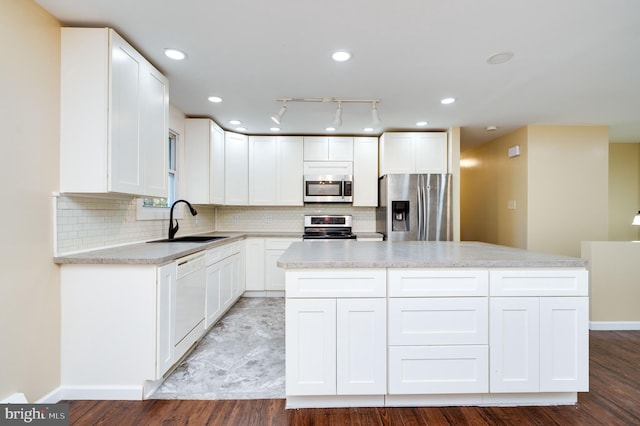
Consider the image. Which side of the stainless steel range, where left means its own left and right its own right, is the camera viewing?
front

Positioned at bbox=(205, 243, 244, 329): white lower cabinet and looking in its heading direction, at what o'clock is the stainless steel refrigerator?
The stainless steel refrigerator is roughly at 12 o'clock from the white lower cabinet.

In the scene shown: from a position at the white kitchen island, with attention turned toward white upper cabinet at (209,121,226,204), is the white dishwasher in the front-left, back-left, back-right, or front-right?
front-left

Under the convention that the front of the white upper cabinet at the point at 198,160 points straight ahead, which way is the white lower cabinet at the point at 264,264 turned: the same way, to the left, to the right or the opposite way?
to the right

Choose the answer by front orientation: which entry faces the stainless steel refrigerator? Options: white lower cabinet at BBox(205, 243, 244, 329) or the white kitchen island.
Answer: the white lower cabinet

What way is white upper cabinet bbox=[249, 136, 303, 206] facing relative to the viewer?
toward the camera

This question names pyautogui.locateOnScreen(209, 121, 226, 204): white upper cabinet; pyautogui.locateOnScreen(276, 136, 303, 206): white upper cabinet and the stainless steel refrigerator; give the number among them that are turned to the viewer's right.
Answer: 1

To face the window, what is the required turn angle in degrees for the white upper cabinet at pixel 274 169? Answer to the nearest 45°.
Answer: approximately 45° to its right

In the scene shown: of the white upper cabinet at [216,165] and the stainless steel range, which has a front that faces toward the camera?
the stainless steel range

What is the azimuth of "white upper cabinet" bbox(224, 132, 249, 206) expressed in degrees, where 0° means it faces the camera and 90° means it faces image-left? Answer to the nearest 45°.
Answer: approximately 315°

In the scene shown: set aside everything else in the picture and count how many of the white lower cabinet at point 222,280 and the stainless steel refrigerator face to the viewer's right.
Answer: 1

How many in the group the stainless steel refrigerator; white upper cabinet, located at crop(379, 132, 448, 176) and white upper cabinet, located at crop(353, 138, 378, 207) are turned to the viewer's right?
0

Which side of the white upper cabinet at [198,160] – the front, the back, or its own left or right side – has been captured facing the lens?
right

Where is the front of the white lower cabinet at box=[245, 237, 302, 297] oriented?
toward the camera

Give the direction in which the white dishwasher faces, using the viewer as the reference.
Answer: facing the viewer and to the right of the viewer

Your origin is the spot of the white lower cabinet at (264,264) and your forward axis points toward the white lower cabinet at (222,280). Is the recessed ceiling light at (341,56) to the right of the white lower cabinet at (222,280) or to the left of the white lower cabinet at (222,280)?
left

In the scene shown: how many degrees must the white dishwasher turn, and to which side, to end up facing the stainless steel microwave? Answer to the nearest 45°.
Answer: approximately 90° to its left
